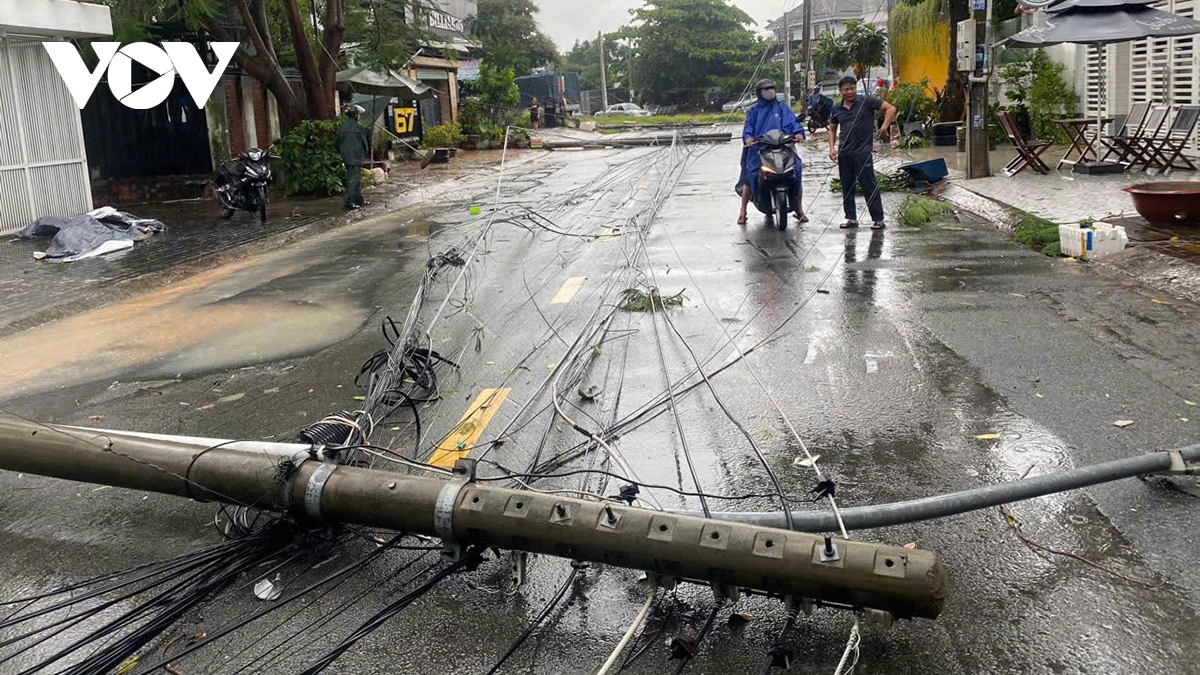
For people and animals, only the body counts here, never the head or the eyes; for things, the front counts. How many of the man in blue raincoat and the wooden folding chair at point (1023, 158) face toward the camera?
1

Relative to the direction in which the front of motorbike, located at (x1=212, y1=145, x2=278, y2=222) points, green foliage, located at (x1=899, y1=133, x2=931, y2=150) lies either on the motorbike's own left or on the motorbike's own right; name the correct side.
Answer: on the motorbike's own left

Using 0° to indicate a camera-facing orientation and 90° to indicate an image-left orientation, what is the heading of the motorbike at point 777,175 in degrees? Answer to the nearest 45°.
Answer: approximately 0°

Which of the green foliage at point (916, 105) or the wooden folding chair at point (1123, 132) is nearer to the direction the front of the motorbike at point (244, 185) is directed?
the wooden folding chair

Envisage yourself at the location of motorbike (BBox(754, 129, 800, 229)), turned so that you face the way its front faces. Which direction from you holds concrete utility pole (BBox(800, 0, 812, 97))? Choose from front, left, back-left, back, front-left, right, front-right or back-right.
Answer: back

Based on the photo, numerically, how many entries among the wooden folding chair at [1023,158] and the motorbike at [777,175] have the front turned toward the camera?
1

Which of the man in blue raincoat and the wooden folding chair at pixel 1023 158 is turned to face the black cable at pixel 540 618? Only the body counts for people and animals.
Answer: the man in blue raincoat

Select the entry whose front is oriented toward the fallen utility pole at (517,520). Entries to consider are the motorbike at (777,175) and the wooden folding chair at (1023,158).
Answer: the motorbike

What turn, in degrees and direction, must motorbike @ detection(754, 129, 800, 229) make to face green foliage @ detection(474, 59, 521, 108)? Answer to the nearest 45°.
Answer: approximately 180°

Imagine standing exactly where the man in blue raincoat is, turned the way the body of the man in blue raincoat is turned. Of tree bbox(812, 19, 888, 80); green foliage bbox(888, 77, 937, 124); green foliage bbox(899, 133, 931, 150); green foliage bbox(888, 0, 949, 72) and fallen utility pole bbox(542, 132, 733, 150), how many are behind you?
5
